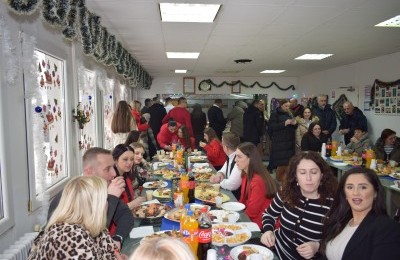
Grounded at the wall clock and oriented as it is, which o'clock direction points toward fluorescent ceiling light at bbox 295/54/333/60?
The fluorescent ceiling light is roughly at 11 o'clock from the wall clock.

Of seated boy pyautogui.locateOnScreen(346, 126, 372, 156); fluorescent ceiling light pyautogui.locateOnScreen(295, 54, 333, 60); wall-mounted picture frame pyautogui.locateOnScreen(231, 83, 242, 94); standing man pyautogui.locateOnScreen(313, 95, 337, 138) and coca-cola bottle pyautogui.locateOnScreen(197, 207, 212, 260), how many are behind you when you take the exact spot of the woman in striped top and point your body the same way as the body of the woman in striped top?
4

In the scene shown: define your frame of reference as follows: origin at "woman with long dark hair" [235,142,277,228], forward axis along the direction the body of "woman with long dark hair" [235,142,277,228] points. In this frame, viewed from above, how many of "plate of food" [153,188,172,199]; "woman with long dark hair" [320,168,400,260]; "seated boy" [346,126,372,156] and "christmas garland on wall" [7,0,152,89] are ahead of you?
2

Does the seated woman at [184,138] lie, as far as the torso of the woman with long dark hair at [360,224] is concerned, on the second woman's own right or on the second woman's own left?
on the second woman's own right

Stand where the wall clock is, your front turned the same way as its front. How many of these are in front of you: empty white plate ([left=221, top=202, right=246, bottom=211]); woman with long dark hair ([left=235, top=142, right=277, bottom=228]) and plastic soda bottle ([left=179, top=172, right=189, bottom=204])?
3

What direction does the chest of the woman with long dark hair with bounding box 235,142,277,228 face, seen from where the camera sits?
to the viewer's left

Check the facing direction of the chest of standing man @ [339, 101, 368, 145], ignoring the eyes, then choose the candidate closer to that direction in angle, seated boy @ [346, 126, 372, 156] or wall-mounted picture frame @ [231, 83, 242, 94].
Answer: the seated boy

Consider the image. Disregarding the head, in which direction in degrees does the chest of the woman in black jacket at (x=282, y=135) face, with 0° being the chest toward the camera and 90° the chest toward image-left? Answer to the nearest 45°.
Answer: approximately 315°

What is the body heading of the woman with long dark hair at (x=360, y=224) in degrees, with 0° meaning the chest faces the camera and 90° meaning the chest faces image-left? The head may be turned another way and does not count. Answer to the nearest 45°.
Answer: approximately 45°
